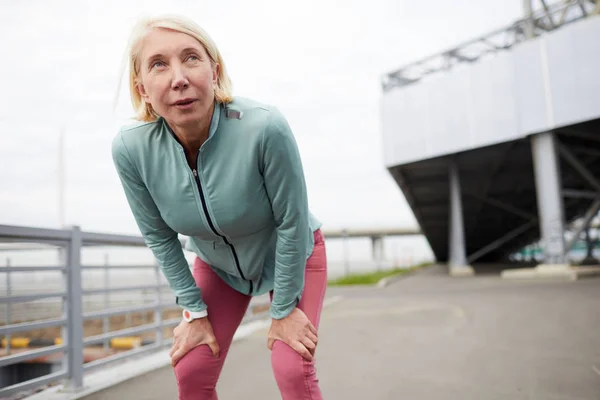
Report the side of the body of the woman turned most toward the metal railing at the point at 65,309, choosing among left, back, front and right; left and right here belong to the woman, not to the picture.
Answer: right

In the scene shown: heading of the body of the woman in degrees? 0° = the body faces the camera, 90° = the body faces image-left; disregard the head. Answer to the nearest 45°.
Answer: approximately 45°

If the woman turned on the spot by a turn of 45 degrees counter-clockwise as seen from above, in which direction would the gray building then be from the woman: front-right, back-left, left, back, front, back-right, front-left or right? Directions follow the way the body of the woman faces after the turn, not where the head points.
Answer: back-left
